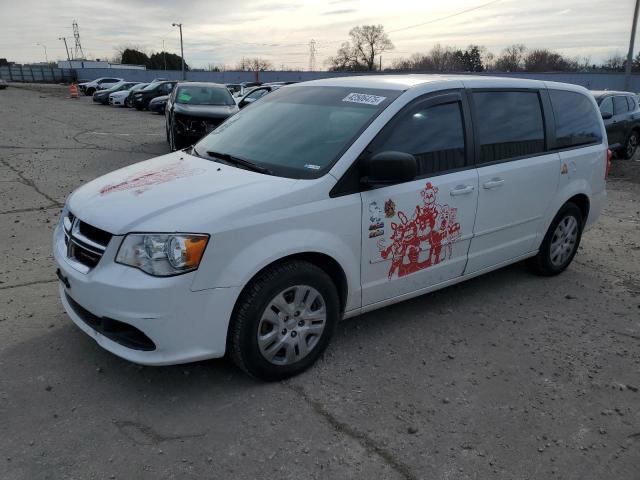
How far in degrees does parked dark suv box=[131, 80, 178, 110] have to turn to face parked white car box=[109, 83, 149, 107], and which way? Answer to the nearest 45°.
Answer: approximately 90° to its right

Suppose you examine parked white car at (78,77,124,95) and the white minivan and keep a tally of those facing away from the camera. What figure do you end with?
0

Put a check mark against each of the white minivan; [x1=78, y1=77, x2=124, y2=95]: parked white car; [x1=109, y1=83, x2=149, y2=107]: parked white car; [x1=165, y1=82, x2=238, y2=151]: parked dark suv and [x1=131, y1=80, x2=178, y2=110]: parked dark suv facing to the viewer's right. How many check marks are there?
0

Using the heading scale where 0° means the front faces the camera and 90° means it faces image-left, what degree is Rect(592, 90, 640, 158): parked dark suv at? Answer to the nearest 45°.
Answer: approximately 45°

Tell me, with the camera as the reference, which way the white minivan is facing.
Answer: facing the viewer and to the left of the viewer

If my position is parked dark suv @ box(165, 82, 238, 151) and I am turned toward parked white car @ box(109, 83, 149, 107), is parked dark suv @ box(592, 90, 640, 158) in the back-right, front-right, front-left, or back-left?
back-right

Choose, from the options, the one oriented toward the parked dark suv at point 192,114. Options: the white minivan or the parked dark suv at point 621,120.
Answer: the parked dark suv at point 621,120

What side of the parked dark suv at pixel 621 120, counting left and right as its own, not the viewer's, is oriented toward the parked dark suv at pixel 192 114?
front

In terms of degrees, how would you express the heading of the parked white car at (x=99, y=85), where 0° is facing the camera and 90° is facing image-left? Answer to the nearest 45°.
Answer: approximately 45°

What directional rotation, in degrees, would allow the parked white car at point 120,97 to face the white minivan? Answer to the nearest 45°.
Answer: approximately 45° to its left

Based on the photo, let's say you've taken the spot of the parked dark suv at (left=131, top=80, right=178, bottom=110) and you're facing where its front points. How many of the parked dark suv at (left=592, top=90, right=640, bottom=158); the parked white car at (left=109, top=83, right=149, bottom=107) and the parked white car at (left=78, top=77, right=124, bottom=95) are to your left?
1

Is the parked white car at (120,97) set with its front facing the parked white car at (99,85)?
no

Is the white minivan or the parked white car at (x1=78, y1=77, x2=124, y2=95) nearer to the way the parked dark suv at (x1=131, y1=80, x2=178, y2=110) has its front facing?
the white minivan

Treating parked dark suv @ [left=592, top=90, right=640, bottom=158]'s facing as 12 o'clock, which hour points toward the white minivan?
The white minivan is roughly at 11 o'clock from the parked dark suv.

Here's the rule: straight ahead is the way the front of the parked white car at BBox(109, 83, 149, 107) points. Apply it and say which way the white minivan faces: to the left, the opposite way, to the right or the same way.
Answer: the same way

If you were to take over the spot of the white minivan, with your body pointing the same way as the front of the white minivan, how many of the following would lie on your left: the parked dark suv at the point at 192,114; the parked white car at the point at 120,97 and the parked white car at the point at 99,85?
0

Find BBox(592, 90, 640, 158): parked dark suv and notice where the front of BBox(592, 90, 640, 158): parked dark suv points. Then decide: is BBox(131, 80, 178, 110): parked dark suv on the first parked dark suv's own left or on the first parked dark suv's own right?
on the first parked dark suv's own right

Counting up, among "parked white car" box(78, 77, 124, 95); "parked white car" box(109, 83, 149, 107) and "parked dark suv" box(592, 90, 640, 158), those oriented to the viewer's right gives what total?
0

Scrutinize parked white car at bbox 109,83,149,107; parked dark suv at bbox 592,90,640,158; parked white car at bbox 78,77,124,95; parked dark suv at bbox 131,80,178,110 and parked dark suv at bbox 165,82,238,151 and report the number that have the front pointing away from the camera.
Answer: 0

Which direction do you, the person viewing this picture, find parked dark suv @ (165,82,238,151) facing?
facing the viewer

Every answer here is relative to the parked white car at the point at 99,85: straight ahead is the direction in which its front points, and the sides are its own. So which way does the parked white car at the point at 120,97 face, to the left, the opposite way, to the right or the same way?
the same way

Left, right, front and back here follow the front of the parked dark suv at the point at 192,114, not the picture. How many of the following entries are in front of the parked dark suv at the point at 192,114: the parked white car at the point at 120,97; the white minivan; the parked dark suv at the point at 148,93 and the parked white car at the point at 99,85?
1

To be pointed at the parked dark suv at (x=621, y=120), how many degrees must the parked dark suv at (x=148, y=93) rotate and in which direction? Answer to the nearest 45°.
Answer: approximately 90° to its left
